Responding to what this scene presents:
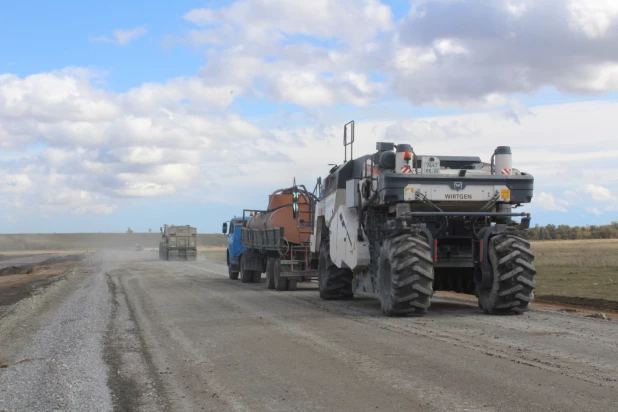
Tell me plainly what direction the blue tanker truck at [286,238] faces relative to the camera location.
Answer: facing away from the viewer and to the left of the viewer
